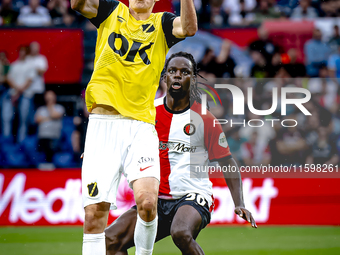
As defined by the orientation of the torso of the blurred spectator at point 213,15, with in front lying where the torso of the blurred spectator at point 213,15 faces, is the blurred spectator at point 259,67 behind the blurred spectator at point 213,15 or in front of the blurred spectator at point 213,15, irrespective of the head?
in front

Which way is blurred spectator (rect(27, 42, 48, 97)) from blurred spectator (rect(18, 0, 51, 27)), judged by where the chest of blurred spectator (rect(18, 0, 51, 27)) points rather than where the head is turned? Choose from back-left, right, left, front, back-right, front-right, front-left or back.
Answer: front

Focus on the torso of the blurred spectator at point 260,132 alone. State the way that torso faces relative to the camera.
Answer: toward the camera

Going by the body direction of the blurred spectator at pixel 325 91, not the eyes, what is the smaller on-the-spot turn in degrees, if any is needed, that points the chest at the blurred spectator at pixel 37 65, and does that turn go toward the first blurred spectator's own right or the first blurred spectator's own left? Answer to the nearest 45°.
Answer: approximately 90° to the first blurred spectator's own right

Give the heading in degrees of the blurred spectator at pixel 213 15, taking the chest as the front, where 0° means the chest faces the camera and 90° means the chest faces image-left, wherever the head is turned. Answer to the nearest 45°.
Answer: approximately 0°

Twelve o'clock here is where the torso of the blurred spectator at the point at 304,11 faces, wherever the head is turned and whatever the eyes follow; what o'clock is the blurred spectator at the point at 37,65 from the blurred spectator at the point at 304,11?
the blurred spectator at the point at 37,65 is roughly at 2 o'clock from the blurred spectator at the point at 304,11.

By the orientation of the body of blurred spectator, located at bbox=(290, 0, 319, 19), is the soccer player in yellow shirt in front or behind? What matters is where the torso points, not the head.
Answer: in front

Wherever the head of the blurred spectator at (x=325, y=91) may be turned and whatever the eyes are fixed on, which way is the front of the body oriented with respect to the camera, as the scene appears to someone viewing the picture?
toward the camera

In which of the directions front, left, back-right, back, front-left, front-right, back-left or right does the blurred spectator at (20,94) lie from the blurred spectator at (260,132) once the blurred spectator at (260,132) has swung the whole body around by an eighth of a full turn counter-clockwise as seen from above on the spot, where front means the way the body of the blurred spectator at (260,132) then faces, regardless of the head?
back-right

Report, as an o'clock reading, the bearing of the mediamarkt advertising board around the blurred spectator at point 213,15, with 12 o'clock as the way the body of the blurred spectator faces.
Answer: The mediamarkt advertising board is roughly at 12 o'clock from the blurred spectator.

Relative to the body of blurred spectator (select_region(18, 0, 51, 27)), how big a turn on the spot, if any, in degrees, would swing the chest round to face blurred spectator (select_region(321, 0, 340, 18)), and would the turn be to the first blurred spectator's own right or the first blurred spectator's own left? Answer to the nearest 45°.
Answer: approximately 90° to the first blurred spectator's own left

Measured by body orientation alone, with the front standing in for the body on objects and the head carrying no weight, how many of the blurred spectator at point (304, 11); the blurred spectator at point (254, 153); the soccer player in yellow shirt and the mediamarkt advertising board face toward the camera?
4

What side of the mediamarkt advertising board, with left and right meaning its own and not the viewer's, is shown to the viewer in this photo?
front
